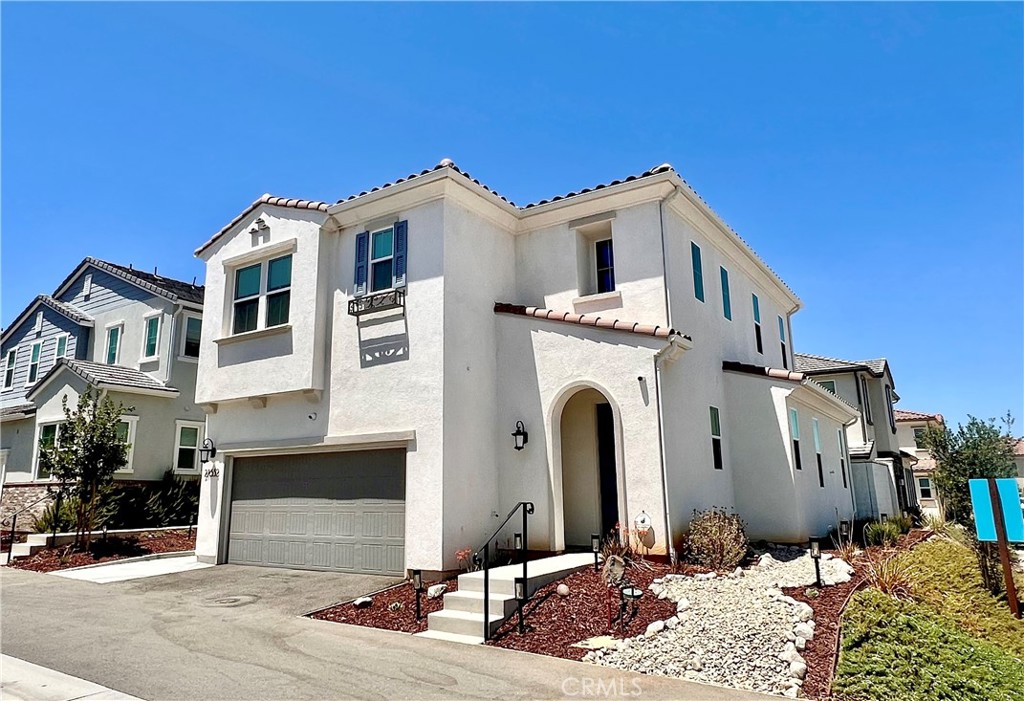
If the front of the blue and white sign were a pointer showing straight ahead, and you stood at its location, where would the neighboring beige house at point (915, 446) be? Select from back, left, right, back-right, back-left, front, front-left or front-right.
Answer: back

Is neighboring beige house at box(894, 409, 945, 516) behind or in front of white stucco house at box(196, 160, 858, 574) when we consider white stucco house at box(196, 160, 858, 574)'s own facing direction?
behind

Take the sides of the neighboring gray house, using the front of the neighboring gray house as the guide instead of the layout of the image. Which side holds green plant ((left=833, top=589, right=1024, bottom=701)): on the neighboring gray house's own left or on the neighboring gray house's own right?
on the neighboring gray house's own left

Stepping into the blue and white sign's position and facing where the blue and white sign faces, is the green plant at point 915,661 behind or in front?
in front

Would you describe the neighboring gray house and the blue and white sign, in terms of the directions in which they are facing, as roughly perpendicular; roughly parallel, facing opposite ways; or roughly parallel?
roughly parallel

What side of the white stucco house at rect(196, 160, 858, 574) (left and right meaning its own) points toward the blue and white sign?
left

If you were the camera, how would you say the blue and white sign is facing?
facing the viewer

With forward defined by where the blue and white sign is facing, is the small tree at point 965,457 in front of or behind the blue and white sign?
behind

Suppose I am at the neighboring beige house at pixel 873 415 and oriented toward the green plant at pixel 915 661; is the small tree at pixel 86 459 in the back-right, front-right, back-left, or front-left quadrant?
front-right

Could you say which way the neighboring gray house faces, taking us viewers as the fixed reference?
facing the viewer and to the left of the viewer

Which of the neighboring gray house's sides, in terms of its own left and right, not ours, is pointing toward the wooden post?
left

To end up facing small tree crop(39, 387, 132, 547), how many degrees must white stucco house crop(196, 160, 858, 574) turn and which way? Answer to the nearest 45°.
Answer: approximately 45° to its right

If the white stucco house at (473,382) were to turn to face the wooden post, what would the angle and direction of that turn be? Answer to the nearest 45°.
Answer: approximately 135° to its left

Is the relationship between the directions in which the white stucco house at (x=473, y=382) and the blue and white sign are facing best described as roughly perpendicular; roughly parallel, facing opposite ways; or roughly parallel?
roughly parallel

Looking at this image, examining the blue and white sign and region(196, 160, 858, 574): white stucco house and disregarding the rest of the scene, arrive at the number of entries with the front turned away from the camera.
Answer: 0

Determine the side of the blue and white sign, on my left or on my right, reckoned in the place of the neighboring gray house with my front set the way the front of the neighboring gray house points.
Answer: on my left

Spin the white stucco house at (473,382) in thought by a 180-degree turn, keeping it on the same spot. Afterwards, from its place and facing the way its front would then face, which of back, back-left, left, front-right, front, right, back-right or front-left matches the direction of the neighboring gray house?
left
